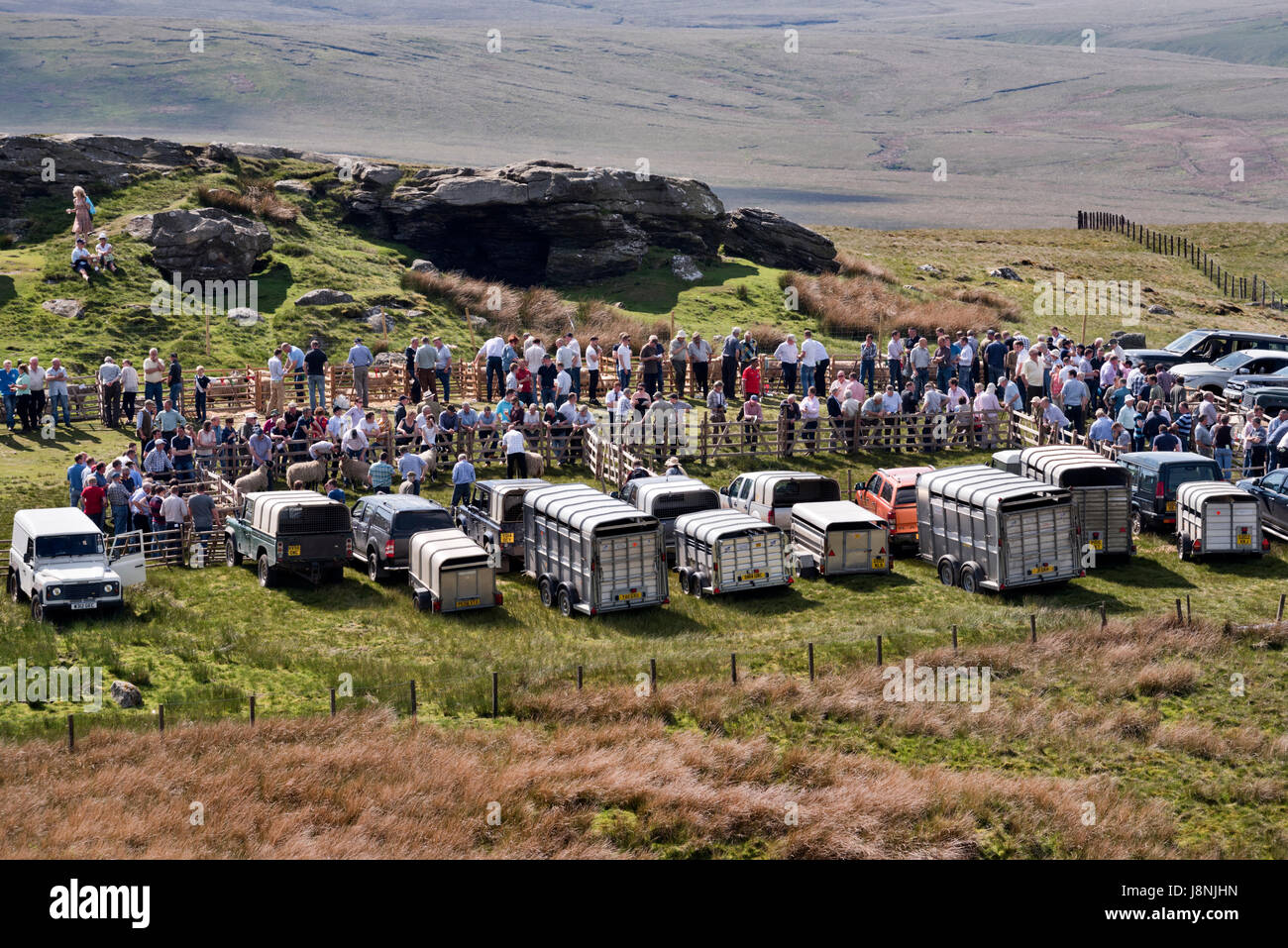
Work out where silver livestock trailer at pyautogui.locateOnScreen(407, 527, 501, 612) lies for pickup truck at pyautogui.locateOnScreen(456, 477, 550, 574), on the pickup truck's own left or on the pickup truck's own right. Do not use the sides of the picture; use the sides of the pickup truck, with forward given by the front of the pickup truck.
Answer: on the pickup truck's own left

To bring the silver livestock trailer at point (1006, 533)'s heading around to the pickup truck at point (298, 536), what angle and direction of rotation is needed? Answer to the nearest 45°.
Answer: approximately 45° to its left

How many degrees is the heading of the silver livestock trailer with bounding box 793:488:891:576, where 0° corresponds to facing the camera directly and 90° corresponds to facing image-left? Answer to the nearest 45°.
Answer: approximately 135°

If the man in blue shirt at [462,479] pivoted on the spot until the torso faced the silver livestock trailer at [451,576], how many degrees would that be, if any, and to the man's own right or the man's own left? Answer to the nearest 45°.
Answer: approximately 180°

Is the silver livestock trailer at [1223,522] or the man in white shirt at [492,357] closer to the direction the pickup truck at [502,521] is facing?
the man in white shirt

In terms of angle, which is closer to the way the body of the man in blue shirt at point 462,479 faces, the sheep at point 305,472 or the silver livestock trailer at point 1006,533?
the sheep

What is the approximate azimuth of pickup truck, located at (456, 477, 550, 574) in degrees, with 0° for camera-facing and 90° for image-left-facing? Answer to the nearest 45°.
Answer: approximately 135°

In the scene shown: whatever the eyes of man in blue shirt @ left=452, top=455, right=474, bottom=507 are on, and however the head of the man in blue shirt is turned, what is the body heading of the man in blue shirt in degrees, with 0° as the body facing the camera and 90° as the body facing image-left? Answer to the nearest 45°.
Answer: approximately 180°

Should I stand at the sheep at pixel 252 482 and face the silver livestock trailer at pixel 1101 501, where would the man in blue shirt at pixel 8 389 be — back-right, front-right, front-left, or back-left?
back-left
